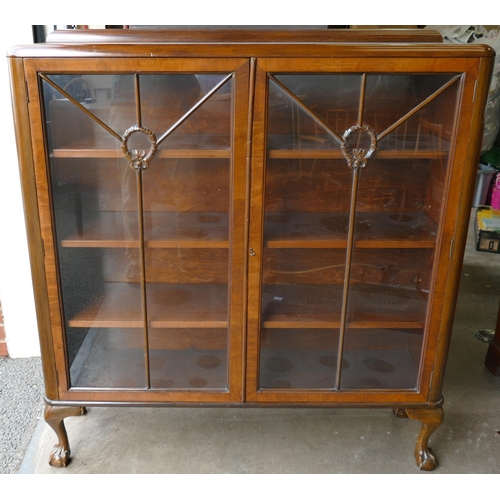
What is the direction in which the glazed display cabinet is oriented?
toward the camera

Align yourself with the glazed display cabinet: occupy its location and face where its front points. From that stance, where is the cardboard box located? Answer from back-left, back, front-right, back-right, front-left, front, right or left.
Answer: back-left
